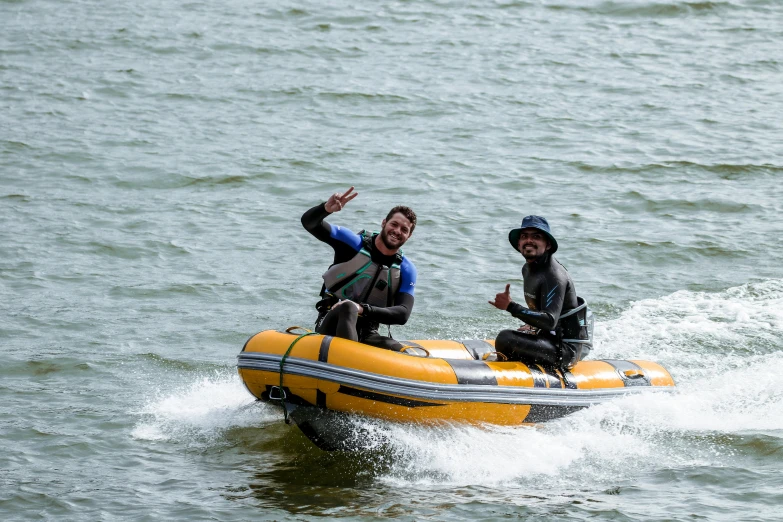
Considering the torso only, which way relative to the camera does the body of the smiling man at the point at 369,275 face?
toward the camera

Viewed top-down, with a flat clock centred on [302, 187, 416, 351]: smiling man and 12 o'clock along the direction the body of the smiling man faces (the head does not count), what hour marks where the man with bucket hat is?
The man with bucket hat is roughly at 9 o'clock from the smiling man.
